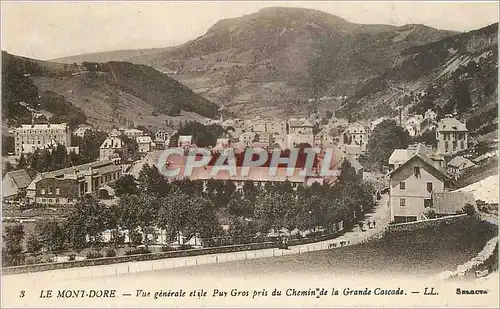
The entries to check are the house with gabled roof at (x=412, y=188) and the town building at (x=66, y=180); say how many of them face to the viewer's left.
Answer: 0

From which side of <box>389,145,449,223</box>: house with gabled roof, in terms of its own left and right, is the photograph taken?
front
